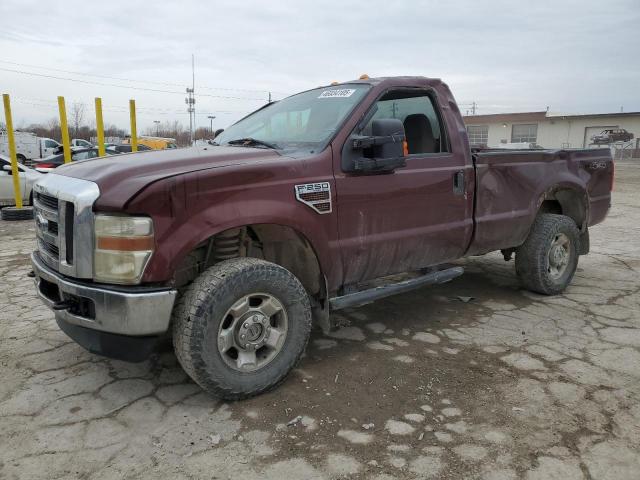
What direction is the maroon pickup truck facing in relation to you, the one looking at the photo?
facing the viewer and to the left of the viewer

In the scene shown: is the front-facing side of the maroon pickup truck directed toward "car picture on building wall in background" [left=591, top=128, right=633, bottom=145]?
no

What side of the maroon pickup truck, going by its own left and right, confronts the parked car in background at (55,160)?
right

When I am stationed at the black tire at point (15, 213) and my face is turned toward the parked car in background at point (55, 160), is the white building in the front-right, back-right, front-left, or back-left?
front-right

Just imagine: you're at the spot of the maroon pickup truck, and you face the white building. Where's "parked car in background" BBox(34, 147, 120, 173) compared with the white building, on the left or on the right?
left

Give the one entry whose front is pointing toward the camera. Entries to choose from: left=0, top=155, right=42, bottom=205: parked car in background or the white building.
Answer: the white building

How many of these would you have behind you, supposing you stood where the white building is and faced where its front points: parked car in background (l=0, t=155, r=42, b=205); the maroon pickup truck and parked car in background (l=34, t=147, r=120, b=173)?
0

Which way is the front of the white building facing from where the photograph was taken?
facing the viewer

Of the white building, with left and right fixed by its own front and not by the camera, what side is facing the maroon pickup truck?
front

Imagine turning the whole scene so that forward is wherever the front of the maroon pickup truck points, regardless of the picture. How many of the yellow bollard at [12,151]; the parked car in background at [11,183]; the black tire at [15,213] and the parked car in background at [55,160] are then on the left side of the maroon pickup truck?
0

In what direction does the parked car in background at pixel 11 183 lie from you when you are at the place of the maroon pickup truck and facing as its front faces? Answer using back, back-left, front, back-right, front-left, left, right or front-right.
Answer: right

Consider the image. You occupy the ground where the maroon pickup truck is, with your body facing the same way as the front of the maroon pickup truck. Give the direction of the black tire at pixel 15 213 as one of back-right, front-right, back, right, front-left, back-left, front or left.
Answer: right
